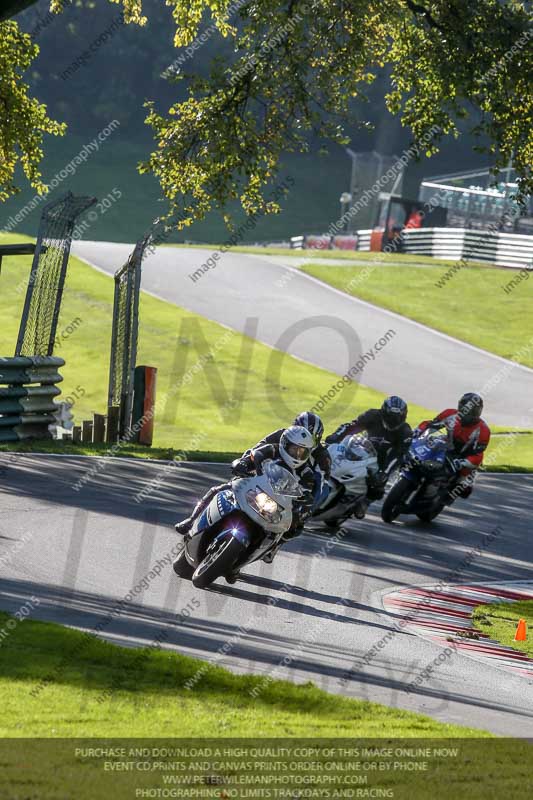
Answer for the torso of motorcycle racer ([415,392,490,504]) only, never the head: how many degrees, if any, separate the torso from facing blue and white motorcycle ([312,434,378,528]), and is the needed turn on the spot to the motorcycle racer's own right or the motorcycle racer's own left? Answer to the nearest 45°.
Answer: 0° — they already face it

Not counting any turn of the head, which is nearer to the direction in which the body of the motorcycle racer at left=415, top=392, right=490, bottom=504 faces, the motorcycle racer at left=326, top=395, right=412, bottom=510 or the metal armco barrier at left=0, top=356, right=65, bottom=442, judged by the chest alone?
the motorcycle racer

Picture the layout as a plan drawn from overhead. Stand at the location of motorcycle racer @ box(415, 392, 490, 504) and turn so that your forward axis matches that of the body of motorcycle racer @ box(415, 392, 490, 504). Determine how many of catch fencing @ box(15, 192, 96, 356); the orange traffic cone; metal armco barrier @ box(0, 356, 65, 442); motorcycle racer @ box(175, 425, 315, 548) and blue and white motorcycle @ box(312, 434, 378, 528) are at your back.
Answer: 0

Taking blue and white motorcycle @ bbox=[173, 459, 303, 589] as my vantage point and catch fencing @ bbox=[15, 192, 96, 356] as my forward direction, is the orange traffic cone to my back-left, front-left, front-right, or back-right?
back-right

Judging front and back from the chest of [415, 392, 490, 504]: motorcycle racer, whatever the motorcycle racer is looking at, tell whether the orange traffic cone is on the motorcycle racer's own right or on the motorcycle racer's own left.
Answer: on the motorcycle racer's own left

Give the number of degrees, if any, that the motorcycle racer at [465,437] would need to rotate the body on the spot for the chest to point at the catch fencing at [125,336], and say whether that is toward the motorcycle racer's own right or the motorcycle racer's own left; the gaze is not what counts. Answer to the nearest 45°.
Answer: approximately 90° to the motorcycle racer's own right

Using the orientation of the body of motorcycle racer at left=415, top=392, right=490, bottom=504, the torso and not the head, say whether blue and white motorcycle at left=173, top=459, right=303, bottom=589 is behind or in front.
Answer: in front

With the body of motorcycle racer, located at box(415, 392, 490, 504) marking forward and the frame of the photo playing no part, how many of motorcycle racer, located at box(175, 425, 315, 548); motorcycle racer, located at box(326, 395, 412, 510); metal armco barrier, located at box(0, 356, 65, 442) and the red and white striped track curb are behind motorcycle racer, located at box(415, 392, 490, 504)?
0

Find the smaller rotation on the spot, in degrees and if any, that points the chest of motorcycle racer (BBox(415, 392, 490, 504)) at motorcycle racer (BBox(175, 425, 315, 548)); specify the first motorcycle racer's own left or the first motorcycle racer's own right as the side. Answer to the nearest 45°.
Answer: approximately 45° to the first motorcycle racer's own left

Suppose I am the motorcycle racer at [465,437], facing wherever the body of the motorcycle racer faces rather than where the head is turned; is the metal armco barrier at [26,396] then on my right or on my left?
on my right

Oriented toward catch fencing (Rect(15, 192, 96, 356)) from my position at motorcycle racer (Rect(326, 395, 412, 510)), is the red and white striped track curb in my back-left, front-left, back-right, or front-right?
back-left

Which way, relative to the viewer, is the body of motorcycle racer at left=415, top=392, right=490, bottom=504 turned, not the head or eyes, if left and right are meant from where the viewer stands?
facing the viewer and to the left of the viewer

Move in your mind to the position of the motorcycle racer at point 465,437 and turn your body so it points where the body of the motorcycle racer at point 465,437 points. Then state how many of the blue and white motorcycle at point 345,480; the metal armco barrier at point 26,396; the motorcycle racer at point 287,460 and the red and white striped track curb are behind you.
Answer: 0

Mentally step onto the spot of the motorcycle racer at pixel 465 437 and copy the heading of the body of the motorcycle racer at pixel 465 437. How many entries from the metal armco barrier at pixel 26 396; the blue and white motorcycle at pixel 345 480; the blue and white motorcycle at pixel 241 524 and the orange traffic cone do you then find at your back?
0

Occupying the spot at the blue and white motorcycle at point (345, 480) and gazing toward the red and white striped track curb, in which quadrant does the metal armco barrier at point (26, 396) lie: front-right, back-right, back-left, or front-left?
back-right

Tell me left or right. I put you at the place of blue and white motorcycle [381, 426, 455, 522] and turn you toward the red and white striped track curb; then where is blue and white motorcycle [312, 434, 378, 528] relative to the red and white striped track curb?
right

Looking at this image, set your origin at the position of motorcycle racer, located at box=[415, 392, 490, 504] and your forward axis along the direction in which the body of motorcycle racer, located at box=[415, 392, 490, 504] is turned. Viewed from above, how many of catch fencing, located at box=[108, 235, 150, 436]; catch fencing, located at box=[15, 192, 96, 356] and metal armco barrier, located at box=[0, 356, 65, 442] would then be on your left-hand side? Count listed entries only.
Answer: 0
